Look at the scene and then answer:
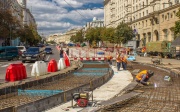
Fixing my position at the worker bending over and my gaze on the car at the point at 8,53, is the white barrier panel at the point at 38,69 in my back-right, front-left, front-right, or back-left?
front-left

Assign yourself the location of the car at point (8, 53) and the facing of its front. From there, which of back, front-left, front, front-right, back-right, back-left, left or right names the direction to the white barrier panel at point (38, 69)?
left

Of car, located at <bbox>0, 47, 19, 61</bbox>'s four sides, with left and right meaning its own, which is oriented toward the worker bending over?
left

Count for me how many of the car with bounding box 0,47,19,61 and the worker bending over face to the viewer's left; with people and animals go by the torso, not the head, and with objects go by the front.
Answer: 1

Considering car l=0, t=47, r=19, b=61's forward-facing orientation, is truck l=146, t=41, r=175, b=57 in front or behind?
behind
